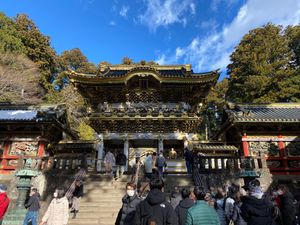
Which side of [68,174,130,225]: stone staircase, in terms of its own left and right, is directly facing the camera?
front

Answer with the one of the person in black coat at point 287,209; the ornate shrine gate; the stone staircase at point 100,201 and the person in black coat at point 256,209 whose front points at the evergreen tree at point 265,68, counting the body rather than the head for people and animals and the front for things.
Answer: the person in black coat at point 256,209

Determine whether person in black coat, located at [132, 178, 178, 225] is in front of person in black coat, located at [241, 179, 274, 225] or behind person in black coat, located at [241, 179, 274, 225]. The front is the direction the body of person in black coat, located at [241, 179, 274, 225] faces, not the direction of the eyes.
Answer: behind

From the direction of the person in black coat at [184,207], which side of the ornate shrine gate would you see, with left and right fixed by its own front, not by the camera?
front

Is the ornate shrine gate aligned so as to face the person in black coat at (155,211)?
yes

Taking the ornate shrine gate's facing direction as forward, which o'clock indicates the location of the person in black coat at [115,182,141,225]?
The person in black coat is roughly at 12 o'clock from the ornate shrine gate.

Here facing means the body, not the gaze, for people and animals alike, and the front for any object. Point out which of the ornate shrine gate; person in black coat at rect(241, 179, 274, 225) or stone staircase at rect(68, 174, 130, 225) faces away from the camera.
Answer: the person in black coat

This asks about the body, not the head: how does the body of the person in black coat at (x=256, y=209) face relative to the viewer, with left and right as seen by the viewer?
facing away from the viewer

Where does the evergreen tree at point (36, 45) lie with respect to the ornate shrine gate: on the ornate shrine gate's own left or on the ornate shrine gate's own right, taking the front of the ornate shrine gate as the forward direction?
on the ornate shrine gate's own right

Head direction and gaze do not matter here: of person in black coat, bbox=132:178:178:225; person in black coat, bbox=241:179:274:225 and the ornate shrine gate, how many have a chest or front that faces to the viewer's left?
0

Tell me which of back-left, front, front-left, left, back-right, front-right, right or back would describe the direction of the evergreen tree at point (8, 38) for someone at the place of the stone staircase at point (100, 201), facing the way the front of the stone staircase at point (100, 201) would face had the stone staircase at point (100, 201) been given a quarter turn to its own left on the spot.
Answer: back-left
